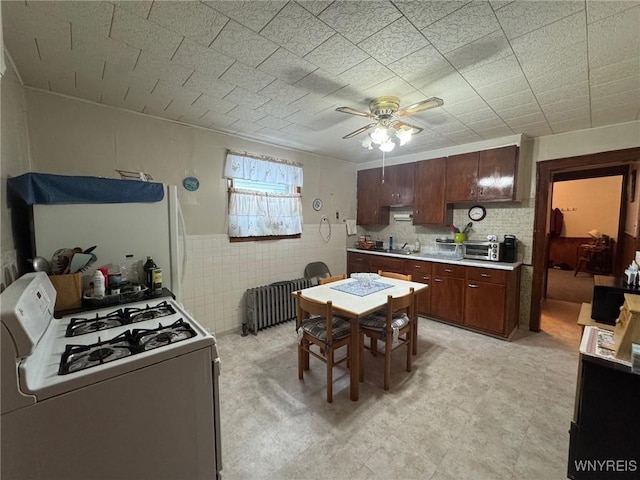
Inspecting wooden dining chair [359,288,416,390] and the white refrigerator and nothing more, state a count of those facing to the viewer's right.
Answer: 1

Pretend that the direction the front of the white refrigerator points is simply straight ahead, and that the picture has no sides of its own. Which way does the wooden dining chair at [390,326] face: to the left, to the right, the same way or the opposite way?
to the left

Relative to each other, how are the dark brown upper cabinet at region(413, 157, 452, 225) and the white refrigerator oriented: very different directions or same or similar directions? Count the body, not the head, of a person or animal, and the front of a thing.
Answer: very different directions

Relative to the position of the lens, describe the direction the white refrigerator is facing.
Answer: facing to the right of the viewer

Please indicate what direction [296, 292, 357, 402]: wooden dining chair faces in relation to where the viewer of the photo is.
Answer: facing away from the viewer and to the right of the viewer

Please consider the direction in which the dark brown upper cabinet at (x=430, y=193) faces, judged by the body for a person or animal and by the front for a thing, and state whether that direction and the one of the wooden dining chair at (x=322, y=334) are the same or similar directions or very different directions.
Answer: very different directions

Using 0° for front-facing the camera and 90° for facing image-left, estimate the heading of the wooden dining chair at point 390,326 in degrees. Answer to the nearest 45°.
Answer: approximately 135°
